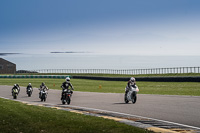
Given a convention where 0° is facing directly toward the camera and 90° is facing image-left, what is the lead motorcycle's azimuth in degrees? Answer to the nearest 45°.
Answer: approximately 315°

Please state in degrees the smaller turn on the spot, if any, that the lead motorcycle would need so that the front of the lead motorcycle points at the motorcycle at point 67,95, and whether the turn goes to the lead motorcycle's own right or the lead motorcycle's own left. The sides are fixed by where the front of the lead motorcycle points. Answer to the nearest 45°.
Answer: approximately 135° to the lead motorcycle's own right
